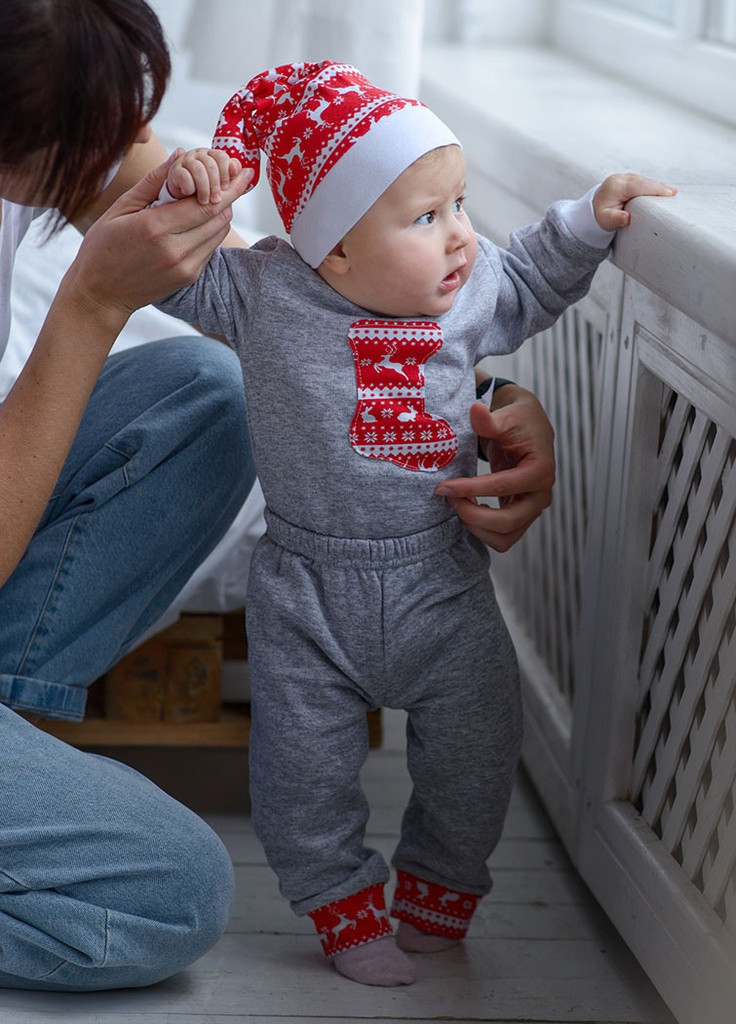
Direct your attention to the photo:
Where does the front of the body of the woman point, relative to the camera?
to the viewer's right

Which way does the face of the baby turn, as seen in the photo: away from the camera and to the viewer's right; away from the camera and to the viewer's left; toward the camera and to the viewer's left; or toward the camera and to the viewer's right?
toward the camera and to the viewer's right
